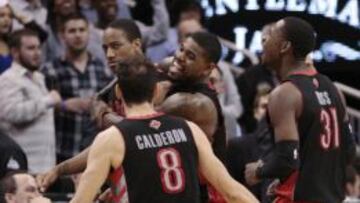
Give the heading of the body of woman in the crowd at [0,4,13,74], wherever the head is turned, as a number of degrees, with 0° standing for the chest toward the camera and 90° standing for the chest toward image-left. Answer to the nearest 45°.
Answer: approximately 0°
